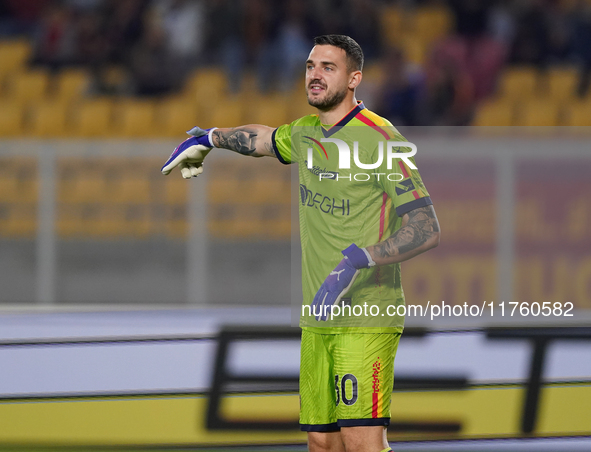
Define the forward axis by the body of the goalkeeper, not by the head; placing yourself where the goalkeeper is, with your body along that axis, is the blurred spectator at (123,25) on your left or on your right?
on your right

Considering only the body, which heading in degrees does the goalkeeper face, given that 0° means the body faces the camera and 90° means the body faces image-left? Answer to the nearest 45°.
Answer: approximately 45°

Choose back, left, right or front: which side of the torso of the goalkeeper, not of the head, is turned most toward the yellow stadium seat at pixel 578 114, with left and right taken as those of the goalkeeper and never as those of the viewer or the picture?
back

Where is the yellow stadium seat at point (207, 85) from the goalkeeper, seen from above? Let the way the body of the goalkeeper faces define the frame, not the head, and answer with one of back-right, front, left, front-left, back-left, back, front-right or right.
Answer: back-right
